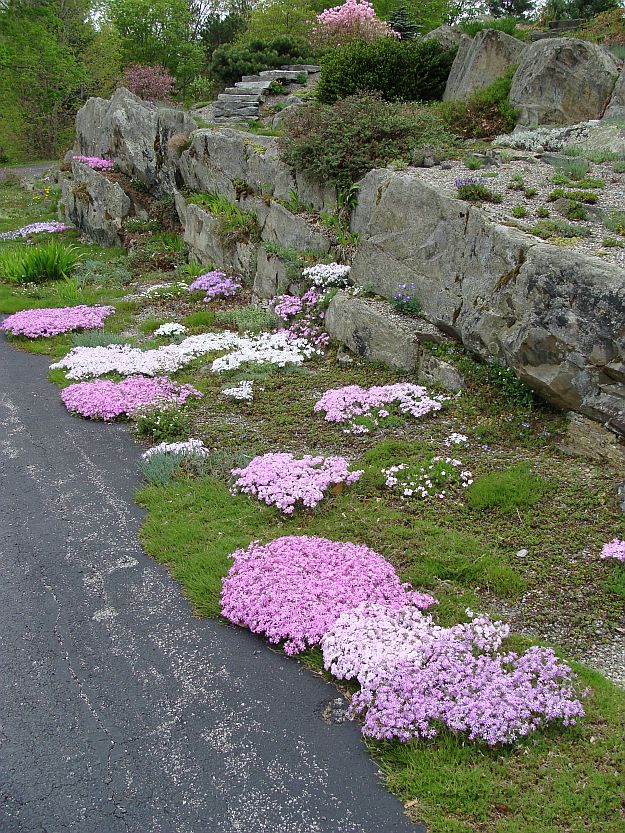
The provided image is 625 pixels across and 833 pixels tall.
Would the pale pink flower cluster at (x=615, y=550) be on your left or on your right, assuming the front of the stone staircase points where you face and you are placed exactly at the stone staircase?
on your left

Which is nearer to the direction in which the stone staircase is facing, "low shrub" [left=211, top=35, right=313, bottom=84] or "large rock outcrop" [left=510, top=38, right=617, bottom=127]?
the large rock outcrop

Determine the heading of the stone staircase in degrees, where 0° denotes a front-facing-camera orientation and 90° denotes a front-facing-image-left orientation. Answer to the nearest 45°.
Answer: approximately 45°

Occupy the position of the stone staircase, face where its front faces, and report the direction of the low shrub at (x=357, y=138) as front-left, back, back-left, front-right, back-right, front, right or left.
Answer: front-left

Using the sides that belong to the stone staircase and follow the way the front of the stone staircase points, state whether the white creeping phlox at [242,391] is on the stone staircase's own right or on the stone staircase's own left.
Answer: on the stone staircase's own left

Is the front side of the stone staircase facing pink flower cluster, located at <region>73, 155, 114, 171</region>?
yes

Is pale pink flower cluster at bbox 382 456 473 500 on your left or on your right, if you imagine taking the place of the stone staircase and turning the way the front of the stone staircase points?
on your left

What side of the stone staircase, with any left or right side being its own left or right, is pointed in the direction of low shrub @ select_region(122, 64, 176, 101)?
right

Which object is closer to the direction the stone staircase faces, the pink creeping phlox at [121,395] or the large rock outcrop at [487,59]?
the pink creeping phlox

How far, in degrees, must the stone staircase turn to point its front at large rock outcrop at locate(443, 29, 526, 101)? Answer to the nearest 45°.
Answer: approximately 90° to its left

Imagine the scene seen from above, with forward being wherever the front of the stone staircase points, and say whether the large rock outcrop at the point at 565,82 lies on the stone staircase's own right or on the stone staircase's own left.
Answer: on the stone staircase's own left

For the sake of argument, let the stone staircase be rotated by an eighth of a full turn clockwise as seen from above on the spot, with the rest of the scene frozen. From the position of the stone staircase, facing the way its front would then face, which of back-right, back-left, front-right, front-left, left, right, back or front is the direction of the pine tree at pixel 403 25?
back

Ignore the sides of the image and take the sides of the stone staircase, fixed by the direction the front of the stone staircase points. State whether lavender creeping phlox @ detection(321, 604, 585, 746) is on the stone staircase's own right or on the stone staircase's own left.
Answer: on the stone staircase's own left

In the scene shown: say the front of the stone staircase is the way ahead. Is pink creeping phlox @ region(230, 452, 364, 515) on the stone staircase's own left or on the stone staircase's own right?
on the stone staircase's own left

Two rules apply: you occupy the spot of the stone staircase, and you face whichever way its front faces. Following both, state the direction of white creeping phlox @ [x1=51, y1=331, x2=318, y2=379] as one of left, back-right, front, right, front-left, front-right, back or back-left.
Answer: front-left
